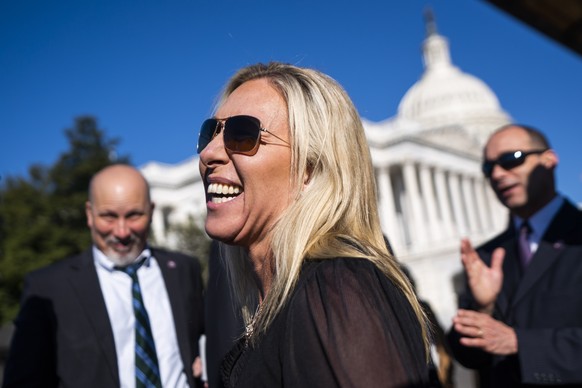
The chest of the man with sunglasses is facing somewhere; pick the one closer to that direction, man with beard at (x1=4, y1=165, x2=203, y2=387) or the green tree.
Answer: the man with beard

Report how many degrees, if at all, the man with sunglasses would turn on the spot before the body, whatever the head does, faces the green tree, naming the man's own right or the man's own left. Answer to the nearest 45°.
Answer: approximately 90° to the man's own right

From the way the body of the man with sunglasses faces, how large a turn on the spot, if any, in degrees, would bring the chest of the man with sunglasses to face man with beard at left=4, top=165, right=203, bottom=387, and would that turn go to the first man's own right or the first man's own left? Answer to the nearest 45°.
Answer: approximately 45° to the first man's own right

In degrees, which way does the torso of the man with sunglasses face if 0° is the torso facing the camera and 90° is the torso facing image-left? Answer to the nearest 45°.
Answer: approximately 45°
